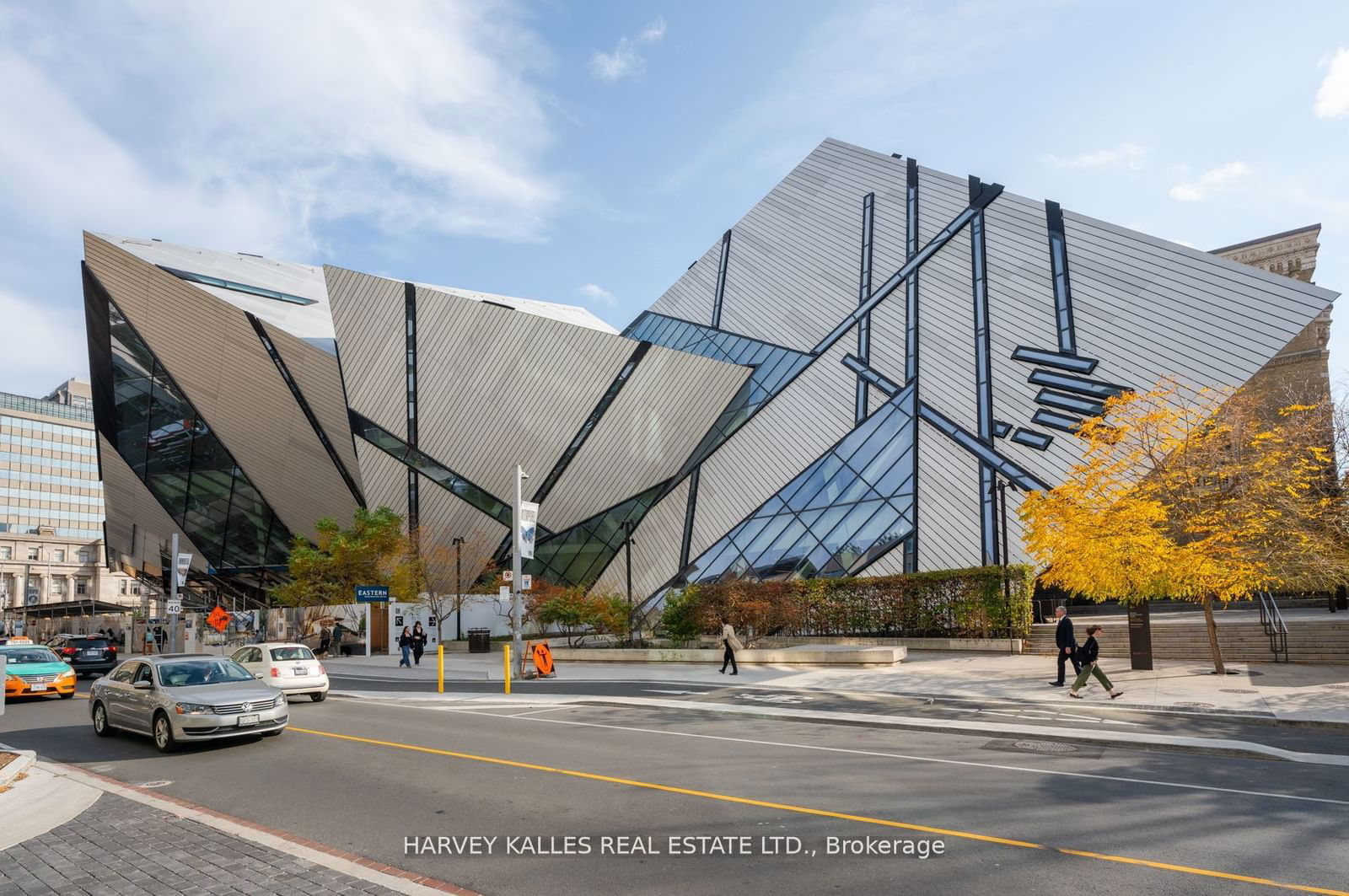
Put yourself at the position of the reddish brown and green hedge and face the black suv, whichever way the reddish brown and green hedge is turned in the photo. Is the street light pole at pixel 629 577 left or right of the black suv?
right

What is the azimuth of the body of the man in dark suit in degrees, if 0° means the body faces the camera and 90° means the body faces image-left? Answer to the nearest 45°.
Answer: approximately 90°

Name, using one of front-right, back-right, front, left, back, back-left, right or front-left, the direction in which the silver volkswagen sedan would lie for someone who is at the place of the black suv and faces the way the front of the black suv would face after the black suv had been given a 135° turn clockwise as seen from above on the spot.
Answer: right

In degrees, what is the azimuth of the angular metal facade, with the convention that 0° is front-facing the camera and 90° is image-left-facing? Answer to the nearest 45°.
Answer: approximately 0°

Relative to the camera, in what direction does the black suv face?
facing away from the viewer and to the left of the viewer

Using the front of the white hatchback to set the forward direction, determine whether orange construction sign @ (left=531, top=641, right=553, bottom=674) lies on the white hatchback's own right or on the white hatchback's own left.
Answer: on the white hatchback's own right

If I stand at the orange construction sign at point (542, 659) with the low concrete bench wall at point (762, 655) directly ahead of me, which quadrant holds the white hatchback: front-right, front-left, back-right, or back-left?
back-right

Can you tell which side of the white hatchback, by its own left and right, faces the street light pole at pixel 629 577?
right
